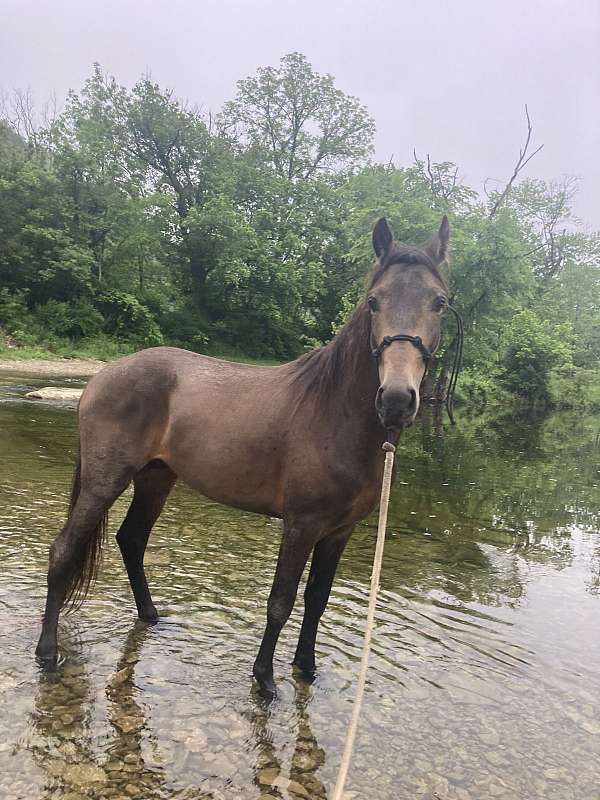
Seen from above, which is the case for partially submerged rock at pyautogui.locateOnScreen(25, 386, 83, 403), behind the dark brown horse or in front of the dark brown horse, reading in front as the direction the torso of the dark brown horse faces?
behind

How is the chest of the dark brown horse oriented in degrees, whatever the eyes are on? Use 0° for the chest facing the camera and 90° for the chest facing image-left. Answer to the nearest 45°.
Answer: approximately 315°

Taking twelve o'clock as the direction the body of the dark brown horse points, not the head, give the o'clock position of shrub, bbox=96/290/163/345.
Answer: The shrub is roughly at 7 o'clock from the dark brown horse.
